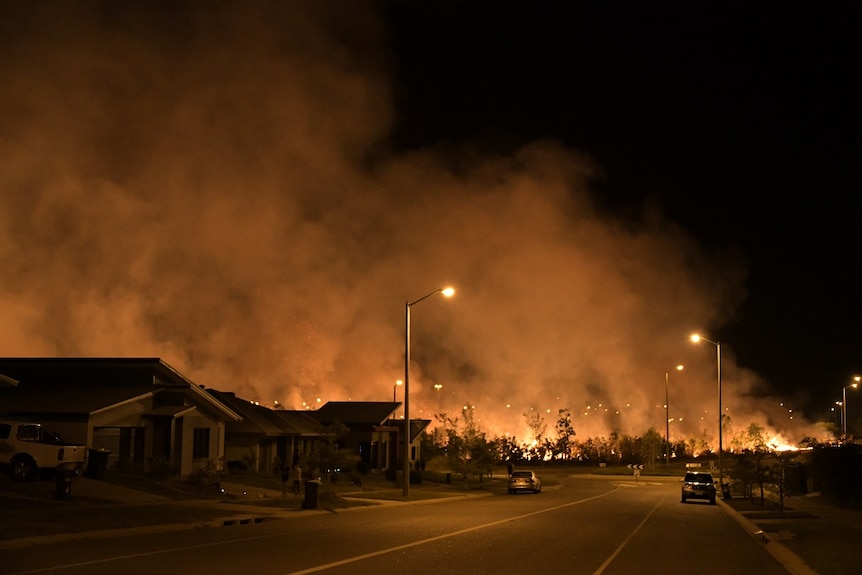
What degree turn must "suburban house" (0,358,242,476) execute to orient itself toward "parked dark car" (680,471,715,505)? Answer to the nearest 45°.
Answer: approximately 45° to its left

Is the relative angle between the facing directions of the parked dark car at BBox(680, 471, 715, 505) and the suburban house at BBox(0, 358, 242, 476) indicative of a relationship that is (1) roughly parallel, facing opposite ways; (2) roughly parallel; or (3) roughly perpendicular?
roughly perpendicular

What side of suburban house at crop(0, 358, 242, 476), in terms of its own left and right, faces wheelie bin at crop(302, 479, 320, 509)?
front

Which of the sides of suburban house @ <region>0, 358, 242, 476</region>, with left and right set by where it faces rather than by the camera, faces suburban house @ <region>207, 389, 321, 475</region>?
left

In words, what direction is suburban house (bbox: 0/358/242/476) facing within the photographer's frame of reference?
facing the viewer and to the right of the viewer

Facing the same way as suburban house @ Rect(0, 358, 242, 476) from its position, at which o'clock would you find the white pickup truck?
The white pickup truck is roughly at 2 o'clock from the suburban house.
